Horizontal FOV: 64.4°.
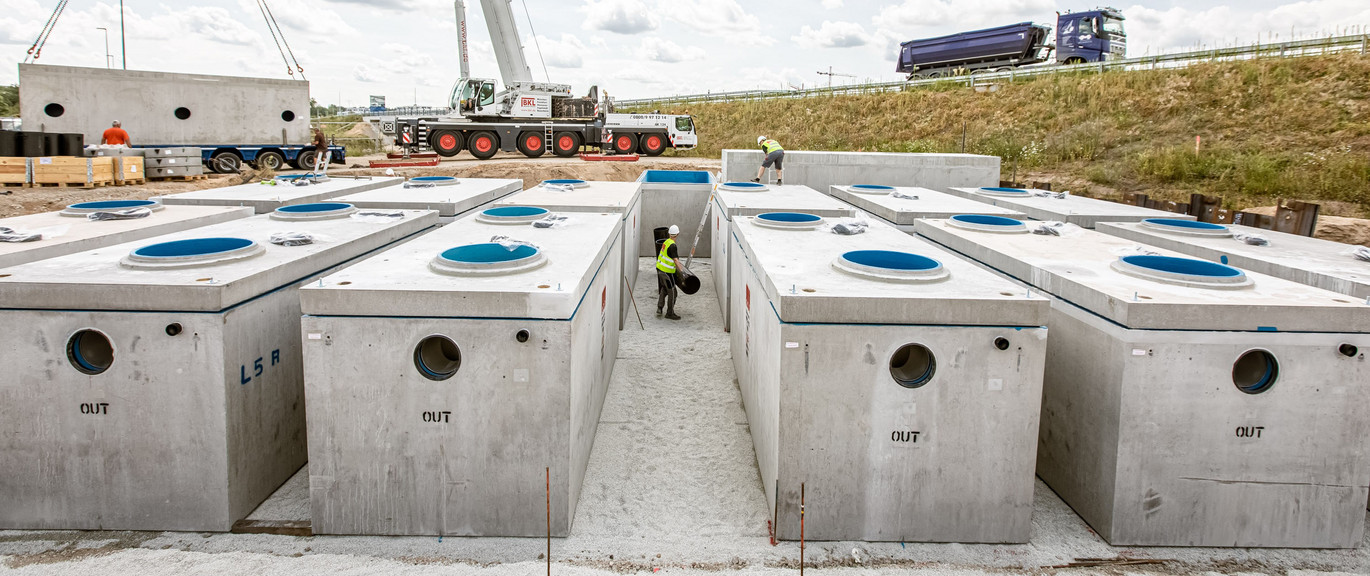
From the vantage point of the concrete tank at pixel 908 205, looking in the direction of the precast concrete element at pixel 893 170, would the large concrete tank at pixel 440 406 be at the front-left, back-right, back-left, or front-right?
back-left

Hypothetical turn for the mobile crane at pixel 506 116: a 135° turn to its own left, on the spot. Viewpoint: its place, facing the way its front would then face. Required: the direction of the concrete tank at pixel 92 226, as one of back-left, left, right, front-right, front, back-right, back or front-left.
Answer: back-left

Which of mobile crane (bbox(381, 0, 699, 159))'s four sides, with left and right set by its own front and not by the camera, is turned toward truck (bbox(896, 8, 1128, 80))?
front

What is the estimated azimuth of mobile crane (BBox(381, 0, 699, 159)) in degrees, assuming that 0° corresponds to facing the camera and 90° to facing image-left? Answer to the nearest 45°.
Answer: approximately 270°

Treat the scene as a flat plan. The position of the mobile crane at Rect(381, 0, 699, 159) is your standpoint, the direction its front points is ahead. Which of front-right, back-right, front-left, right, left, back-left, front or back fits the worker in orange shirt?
back-right

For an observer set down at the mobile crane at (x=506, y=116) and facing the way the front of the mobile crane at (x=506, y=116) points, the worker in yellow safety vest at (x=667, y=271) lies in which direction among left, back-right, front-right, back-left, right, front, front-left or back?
right

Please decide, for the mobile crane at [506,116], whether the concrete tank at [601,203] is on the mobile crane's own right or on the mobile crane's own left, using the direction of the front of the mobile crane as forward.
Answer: on the mobile crane's own right

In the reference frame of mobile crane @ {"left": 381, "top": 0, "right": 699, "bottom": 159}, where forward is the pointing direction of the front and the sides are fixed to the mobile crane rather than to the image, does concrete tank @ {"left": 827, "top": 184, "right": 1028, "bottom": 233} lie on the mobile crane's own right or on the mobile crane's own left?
on the mobile crane's own right

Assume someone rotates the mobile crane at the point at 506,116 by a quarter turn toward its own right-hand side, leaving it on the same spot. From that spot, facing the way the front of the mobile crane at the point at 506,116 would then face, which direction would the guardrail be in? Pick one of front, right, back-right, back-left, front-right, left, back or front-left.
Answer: left

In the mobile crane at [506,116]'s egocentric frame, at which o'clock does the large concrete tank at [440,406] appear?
The large concrete tank is roughly at 3 o'clock from the mobile crane.

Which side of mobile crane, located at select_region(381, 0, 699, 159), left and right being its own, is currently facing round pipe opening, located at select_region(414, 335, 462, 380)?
right
